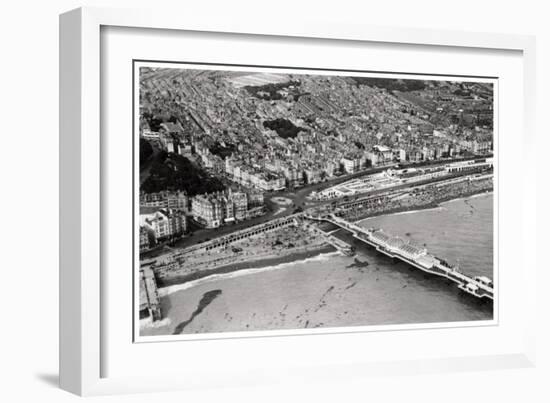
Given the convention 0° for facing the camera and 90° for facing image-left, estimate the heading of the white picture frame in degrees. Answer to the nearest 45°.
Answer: approximately 315°
